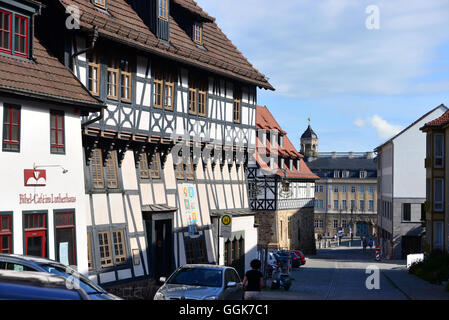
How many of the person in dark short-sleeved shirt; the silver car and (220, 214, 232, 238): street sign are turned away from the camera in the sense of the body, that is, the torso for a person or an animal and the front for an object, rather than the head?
1

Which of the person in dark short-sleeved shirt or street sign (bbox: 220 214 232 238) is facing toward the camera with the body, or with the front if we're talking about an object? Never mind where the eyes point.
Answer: the street sign

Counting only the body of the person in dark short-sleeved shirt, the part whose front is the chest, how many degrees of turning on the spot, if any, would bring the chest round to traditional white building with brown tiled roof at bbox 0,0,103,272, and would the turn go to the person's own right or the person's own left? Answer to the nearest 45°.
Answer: approximately 45° to the person's own left

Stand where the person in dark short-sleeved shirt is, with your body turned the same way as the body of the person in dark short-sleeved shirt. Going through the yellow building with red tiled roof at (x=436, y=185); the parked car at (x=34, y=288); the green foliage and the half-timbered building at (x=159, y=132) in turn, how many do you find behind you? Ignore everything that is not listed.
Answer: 1

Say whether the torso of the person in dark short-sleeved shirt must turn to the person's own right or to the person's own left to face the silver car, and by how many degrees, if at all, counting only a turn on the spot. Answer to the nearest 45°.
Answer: approximately 90° to the person's own left

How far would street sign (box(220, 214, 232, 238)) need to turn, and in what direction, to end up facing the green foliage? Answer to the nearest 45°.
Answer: approximately 135° to its left

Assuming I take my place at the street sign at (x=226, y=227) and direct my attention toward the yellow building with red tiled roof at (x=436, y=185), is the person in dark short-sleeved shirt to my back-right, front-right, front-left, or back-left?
back-right

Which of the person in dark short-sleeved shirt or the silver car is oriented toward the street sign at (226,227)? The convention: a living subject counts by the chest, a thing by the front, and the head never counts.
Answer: the person in dark short-sleeved shirt

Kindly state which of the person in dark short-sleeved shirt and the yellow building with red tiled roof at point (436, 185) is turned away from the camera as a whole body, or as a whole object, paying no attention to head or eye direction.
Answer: the person in dark short-sleeved shirt

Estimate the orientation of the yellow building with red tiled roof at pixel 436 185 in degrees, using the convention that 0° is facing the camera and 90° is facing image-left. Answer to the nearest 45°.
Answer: approximately 45°

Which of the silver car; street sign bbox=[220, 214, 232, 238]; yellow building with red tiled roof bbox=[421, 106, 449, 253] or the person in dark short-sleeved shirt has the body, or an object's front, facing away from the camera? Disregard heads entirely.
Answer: the person in dark short-sleeved shirt

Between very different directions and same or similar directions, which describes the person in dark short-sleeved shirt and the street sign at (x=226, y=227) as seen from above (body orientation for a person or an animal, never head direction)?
very different directions

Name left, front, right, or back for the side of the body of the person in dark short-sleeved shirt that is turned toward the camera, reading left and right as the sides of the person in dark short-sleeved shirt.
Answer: back

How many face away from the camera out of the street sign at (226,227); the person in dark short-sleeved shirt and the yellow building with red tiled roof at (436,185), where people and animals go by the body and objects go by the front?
1

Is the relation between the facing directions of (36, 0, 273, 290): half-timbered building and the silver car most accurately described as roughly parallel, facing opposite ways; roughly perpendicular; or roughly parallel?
roughly perpendicular

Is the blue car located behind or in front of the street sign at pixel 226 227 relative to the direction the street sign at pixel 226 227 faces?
in front

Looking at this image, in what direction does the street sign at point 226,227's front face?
toward the camera

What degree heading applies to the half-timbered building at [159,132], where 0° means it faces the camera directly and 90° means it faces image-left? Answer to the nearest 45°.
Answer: approximately 315°

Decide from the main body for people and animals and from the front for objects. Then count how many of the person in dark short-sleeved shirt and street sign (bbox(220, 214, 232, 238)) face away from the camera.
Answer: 1
